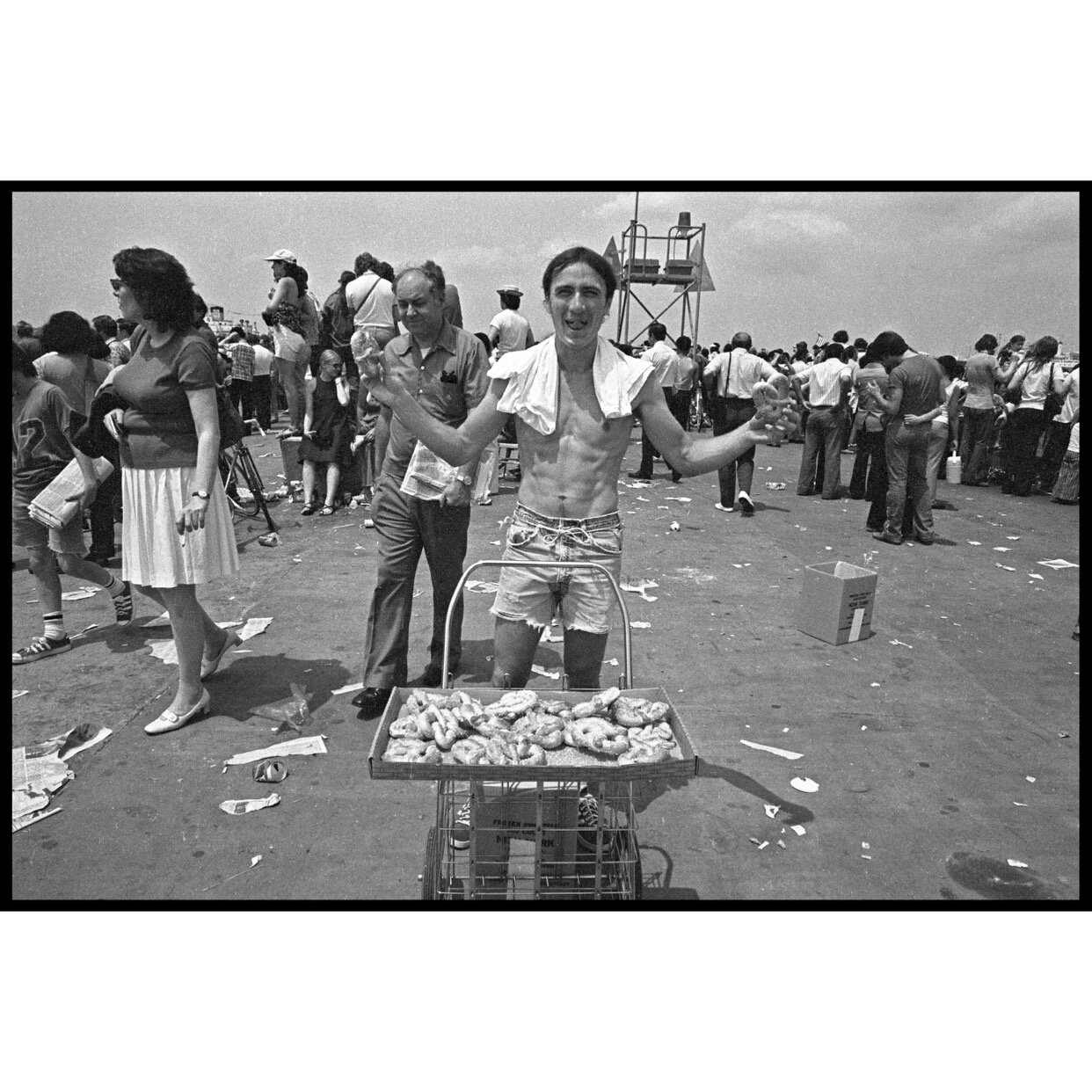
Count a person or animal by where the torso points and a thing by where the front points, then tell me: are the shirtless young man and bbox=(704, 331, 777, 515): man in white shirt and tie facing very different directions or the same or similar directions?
very different directions

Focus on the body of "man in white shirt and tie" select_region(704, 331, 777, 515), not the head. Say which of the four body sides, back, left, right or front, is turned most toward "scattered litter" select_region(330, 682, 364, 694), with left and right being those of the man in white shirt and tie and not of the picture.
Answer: back

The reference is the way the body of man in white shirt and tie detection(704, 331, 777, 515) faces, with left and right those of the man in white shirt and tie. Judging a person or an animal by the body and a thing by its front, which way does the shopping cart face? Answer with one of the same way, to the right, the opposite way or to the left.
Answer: the opposite way

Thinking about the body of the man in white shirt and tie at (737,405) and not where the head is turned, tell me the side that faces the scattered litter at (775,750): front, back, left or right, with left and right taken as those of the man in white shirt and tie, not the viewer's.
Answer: back

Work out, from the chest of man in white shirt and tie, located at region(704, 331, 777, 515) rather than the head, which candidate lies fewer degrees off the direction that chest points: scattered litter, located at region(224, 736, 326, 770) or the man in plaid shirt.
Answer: the man in plaid shirt

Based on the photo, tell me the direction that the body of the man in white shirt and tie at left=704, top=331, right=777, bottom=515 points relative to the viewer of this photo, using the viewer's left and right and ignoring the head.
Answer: facing away from the viewer

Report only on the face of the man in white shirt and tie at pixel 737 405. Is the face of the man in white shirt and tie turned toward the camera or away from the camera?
away from the camera

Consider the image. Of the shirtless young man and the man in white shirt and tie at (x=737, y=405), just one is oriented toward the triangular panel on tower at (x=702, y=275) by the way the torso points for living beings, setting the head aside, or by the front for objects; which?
the man in white shirt and tie

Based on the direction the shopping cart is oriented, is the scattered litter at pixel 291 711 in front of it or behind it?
behind
